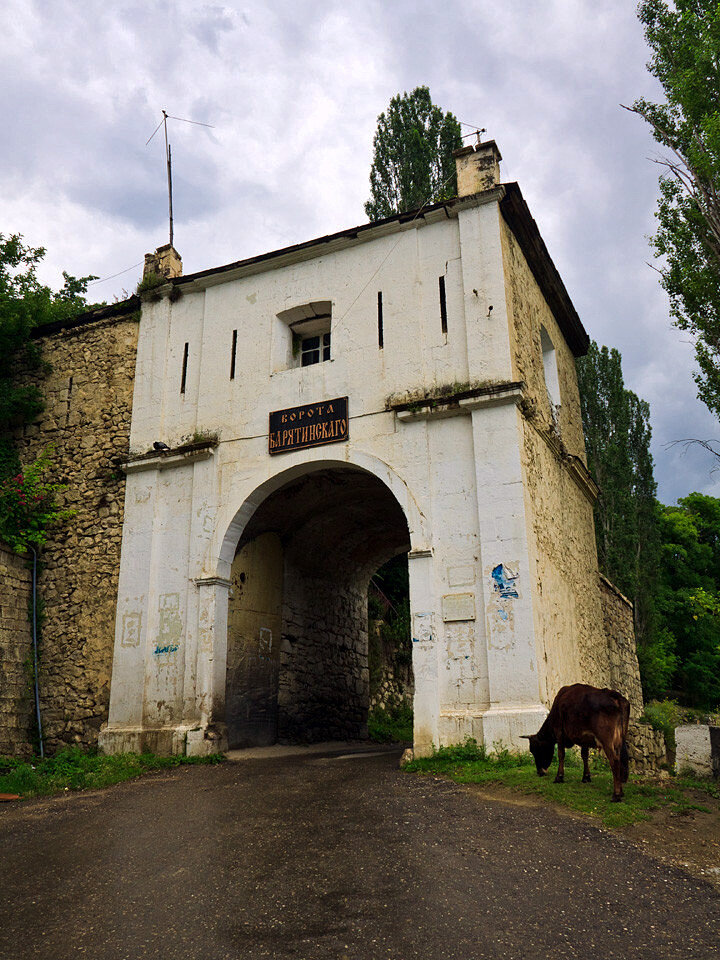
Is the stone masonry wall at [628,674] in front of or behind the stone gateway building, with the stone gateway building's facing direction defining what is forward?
behind

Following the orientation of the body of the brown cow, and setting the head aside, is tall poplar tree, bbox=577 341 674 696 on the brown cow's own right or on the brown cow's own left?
on the brown cow's own right

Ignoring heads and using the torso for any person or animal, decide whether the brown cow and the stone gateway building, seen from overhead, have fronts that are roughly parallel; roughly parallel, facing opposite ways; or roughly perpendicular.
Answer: roughly perpendicular

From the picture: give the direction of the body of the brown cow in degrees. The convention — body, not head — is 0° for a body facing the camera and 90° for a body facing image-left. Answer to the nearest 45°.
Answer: approximately 135°

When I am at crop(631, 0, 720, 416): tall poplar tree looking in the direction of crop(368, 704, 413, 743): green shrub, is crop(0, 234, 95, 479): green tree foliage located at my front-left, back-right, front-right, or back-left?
front-left

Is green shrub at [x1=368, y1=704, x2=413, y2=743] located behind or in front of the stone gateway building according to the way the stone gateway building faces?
behind

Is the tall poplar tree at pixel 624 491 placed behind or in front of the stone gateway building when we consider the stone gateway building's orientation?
behind

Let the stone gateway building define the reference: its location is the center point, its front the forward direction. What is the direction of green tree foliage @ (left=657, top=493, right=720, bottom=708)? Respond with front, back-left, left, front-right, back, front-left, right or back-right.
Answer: back

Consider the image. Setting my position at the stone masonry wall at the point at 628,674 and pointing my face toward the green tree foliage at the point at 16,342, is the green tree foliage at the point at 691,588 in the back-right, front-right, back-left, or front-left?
back-right

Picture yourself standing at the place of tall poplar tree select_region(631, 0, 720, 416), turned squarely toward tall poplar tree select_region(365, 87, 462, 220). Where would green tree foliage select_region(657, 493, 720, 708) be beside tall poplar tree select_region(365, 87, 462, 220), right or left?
right

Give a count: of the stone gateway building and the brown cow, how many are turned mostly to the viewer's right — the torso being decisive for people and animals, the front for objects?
0
